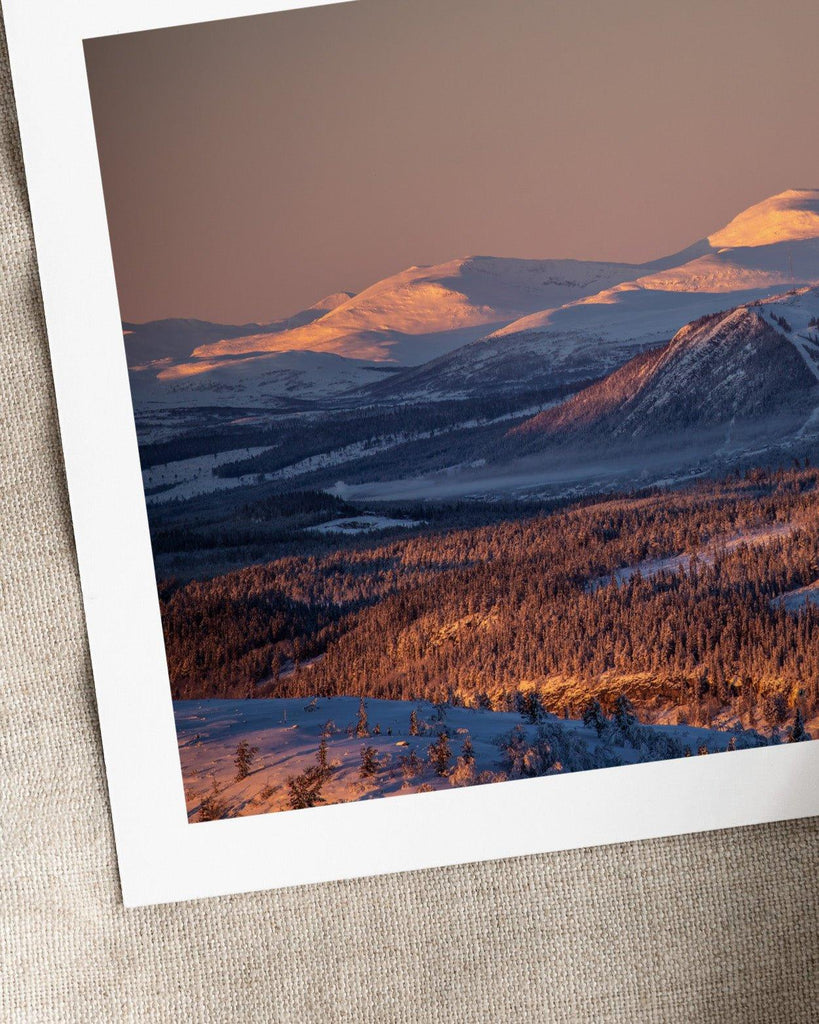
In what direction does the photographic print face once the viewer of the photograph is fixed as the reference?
facing the viewer
